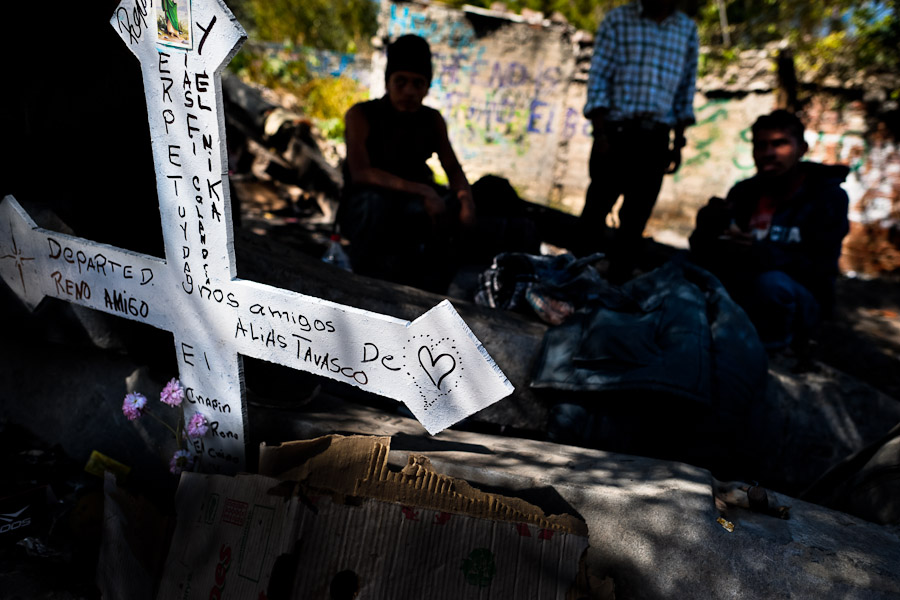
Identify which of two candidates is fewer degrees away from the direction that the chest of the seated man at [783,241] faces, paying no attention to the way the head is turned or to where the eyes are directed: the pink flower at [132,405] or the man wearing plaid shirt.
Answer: the pink flower

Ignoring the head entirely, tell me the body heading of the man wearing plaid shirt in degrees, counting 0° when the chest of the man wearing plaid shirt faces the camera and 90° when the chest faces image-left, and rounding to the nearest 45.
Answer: approximately 0°

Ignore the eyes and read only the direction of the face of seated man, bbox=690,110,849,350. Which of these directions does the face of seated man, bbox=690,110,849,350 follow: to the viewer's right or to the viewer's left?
to the viewer's left

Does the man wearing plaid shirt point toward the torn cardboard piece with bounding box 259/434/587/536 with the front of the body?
yes

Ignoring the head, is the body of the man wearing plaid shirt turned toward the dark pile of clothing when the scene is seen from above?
yes

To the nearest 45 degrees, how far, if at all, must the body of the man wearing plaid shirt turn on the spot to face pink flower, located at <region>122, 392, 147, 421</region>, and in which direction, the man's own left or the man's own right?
approximately 45° to the man's own right

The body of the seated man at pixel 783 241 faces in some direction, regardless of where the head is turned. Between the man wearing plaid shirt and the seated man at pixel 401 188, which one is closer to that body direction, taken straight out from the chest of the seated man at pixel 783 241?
the seated man
